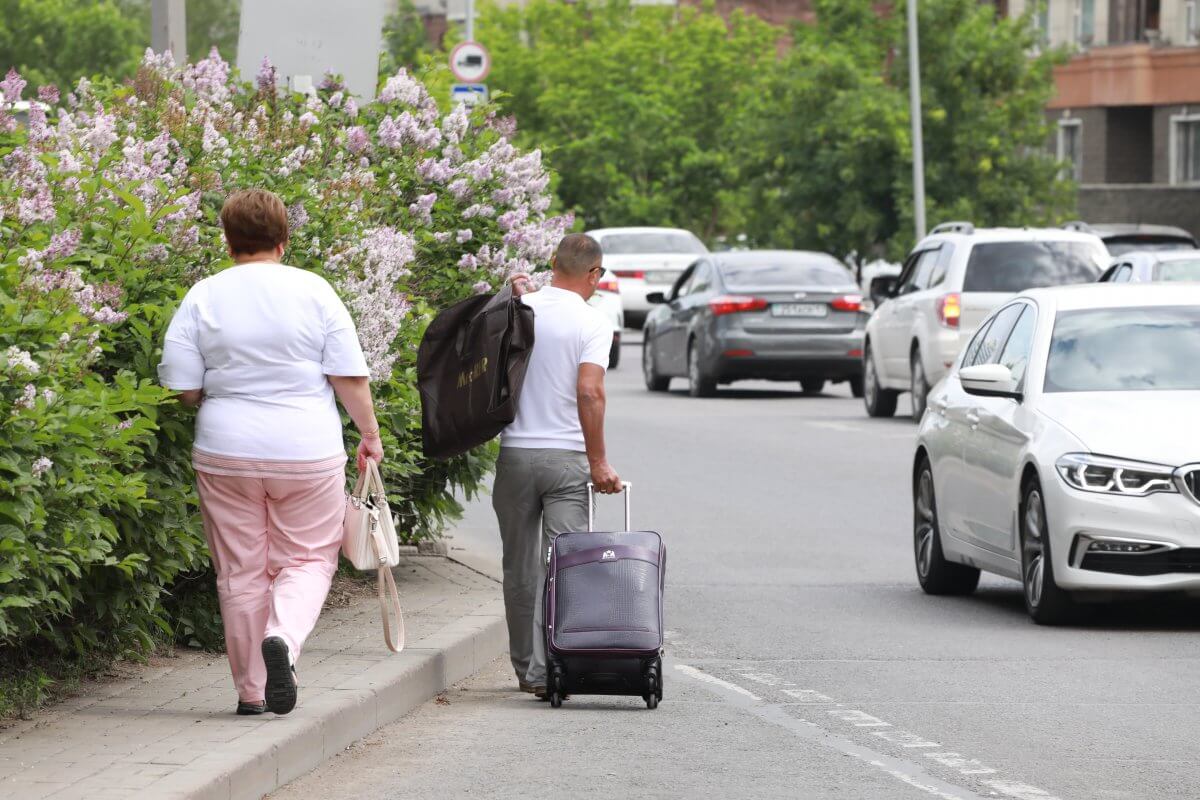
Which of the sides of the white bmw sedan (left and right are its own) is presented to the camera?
front

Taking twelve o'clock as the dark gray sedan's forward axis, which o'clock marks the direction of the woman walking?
The woman walking is roughly at 6 o'clock from the dark gray sedan.

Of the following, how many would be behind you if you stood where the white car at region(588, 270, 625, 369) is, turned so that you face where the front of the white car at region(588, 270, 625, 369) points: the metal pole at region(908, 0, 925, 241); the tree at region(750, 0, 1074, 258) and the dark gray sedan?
1

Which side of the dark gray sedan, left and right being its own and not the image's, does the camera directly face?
back

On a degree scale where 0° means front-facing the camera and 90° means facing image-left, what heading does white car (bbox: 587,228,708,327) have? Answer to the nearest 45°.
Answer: approximately 180°

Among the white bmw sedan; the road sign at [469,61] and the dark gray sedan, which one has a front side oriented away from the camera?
the dark gray sedan

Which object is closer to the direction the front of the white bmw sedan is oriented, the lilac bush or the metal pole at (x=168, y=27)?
the lilac bush

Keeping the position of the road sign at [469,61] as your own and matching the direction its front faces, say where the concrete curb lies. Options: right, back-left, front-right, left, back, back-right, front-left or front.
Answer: front

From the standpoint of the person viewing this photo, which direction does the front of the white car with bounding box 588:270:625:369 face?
facing away from the viewer

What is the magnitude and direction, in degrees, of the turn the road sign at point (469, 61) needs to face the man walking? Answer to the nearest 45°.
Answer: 0° — it already faces them

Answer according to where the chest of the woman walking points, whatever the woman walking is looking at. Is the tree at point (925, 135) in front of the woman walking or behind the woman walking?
in front

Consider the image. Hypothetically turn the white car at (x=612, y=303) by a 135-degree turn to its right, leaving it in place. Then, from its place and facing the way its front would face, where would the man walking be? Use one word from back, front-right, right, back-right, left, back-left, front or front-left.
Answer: front-right

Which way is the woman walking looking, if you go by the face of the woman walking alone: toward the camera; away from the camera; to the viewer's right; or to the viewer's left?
away from the camera

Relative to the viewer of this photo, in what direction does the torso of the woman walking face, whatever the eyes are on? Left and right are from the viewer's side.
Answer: facing away from the viewer

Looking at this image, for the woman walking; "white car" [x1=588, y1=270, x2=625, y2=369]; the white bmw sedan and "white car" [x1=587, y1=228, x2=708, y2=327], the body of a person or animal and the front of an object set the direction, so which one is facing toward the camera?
the white bmw sedan

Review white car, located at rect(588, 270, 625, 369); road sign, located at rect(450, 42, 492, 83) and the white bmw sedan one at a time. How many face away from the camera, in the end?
1

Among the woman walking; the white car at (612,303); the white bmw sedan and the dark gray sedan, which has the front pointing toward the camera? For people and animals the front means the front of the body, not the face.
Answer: the white bmw sedan

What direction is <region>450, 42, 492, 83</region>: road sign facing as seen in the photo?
toward the camera
